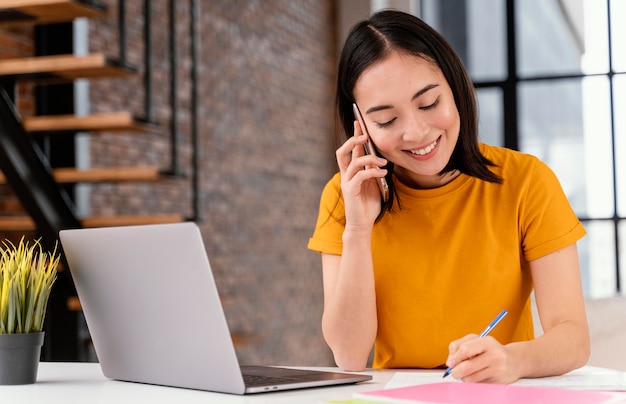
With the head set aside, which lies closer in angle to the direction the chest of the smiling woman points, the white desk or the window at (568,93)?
the white desk

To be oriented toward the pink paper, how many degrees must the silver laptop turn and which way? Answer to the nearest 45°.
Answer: approximately 90° to its right

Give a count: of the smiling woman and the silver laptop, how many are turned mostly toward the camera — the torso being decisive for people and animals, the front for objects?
1

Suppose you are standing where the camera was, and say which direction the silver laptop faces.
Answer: facing away from the viewer and to the right of the viewer

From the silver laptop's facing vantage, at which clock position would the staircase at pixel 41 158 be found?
The staircase is roughly at 10 o'clock from the silver laptop.

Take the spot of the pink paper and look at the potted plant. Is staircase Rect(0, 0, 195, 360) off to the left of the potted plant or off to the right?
right

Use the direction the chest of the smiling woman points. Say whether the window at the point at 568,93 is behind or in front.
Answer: behind

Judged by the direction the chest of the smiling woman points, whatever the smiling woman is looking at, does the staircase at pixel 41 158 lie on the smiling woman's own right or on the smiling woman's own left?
on the smiling woman's own right
